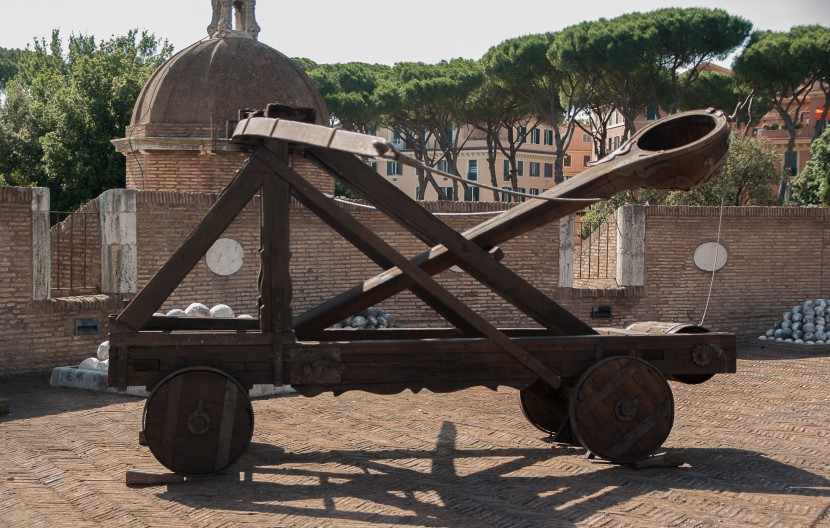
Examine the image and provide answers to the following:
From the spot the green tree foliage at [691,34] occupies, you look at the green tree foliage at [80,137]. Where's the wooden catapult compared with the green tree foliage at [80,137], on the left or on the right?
left

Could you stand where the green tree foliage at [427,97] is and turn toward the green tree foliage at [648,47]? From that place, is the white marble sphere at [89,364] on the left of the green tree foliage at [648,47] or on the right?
right

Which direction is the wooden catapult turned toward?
to the viewer's left

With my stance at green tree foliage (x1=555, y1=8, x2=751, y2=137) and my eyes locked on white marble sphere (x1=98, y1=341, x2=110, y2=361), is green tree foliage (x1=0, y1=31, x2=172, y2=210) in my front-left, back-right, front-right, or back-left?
front-right

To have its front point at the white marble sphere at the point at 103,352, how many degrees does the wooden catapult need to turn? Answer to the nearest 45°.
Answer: approximately 45° to its right

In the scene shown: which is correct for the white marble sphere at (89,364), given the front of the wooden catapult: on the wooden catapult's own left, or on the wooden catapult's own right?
on the wooden catapult's own right

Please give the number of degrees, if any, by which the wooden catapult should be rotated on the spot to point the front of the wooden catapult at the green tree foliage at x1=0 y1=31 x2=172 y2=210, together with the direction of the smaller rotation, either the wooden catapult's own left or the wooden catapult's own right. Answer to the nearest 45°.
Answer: approximately 45° to the wooden catapult's own right

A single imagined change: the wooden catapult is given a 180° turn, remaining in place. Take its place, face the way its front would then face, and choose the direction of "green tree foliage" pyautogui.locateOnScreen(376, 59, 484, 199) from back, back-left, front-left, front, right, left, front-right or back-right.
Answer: left

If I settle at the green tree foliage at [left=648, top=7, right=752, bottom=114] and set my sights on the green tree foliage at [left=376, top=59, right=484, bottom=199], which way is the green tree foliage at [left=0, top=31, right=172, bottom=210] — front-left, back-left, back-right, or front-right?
front-left

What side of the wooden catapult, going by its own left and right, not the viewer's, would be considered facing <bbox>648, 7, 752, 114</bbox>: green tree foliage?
right

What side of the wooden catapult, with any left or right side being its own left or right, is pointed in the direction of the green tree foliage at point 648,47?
right
